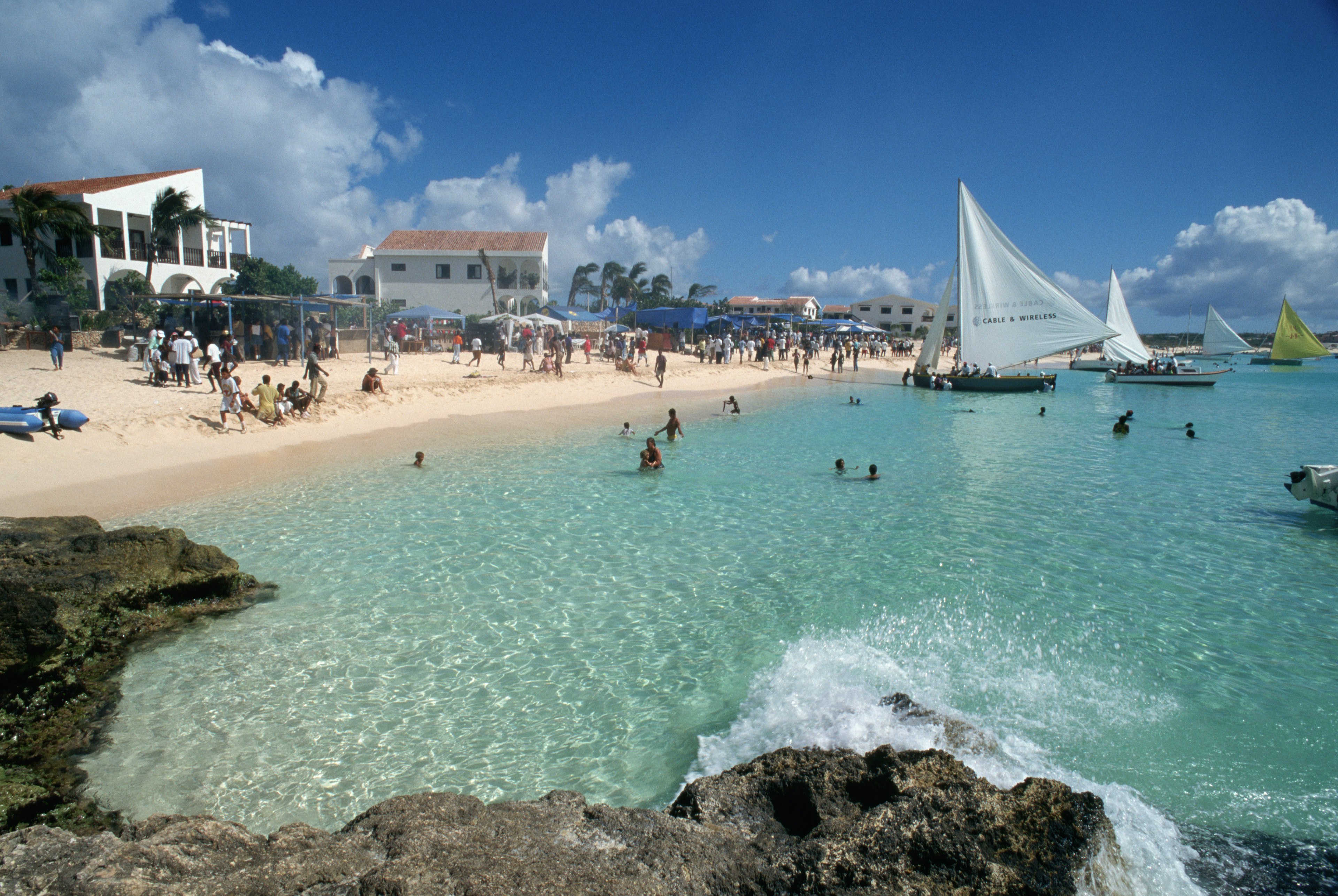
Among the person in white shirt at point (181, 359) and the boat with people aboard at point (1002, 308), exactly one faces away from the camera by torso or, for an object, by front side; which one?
the person in white shirt

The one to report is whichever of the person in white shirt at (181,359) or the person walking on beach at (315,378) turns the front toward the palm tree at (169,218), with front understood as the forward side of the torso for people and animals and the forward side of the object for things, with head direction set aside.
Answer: the person in white shirt

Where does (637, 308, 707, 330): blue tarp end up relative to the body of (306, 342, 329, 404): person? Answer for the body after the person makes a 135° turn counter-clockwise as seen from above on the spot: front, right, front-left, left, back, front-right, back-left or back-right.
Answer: right

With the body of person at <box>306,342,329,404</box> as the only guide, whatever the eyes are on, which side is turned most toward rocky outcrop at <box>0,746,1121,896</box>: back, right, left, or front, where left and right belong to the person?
right

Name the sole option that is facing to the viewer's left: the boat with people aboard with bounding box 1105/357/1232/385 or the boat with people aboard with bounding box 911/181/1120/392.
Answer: the boat with people aboard with bounding box 911/181/1120/392

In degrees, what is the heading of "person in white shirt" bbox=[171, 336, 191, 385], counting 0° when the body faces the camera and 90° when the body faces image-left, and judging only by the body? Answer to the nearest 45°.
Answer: approximately 180°

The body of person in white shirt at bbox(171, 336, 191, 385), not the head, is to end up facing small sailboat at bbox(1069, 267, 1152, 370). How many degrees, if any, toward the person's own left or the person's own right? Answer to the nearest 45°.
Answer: approximately 90° to the person's own right

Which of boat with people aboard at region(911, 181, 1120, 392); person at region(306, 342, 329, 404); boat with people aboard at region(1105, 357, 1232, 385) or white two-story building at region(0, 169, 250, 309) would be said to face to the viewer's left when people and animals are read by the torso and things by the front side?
boat with people aboard at region(911, 181, 1120, 392)

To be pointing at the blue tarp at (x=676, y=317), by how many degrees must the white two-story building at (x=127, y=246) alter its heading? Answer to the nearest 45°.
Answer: approximately 45° to its left

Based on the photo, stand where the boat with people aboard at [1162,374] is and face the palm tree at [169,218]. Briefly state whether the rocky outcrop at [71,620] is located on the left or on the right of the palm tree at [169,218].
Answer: left

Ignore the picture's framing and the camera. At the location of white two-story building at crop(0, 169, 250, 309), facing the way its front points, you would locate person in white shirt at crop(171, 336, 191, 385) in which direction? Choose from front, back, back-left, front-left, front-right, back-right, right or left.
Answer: front-right

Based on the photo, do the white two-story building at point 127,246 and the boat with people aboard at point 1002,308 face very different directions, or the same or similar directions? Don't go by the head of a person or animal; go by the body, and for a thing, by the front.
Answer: very different directions

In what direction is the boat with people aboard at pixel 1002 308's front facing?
to the viewer's left
